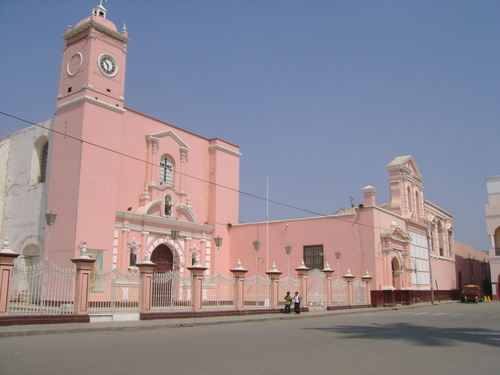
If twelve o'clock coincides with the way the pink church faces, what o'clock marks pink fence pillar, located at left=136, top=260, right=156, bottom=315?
The pink fence pillar is roughly at 1 o'clock from the pink church.

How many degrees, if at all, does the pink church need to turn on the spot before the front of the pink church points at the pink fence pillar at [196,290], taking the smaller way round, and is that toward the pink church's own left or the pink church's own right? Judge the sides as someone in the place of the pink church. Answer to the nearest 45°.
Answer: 0° — it already faces it

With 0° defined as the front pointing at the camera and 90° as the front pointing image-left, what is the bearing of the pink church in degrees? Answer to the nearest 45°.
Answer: approximately 315°

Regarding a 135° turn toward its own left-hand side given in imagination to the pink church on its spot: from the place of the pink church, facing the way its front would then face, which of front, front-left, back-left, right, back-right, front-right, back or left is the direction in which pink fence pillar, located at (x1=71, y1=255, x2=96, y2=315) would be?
back

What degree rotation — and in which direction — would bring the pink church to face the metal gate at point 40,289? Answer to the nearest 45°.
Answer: approximately 45° to its right

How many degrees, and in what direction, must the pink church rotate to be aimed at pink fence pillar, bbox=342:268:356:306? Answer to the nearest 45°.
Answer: approximately 45° to its left

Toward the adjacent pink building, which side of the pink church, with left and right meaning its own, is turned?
left

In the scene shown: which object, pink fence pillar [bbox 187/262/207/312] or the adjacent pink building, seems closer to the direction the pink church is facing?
the pink fence pillar

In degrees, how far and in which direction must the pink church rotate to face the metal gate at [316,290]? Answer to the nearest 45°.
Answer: approximately 45° to its left
